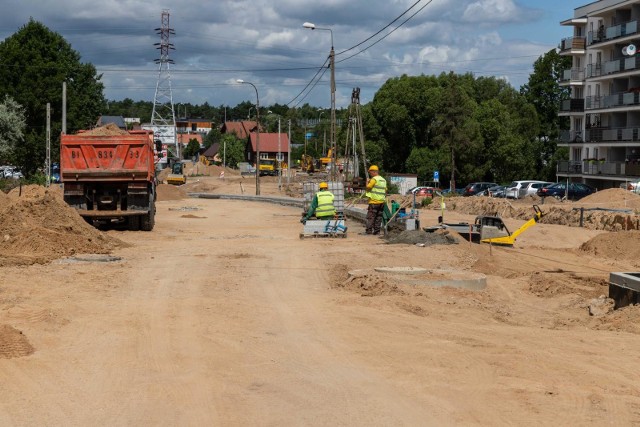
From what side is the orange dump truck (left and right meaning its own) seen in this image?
back

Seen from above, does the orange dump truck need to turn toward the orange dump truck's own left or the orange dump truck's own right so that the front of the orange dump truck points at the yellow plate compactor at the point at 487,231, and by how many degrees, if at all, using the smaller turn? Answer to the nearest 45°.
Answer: approximately 135° to the orange dump truck's own right

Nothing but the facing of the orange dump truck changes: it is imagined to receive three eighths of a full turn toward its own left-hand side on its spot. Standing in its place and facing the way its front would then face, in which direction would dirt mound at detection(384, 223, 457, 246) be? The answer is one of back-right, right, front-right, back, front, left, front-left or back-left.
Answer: left

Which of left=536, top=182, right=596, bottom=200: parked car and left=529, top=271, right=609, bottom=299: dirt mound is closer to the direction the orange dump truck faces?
the parked car

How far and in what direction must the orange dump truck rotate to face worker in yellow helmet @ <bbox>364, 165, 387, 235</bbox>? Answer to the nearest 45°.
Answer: approximately 90° to its right

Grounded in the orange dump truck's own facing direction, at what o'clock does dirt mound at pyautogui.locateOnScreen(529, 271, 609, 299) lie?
The dirt mound is roughly at 5 o'clock from the orange dump truck.

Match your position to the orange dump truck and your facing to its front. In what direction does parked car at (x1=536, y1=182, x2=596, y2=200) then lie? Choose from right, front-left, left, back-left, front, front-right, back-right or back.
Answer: front-right

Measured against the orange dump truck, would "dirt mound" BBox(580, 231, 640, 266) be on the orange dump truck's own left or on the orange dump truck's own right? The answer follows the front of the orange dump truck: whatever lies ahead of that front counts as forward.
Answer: on the orange dump truck's own right

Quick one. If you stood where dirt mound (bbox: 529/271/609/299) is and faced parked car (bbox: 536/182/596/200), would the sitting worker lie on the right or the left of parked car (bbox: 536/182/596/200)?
left

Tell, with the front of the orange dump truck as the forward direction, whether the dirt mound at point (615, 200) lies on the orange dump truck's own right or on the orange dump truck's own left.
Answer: on the orange dump truck's own right

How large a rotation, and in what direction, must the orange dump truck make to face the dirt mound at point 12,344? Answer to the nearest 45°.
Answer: approximately 180°
